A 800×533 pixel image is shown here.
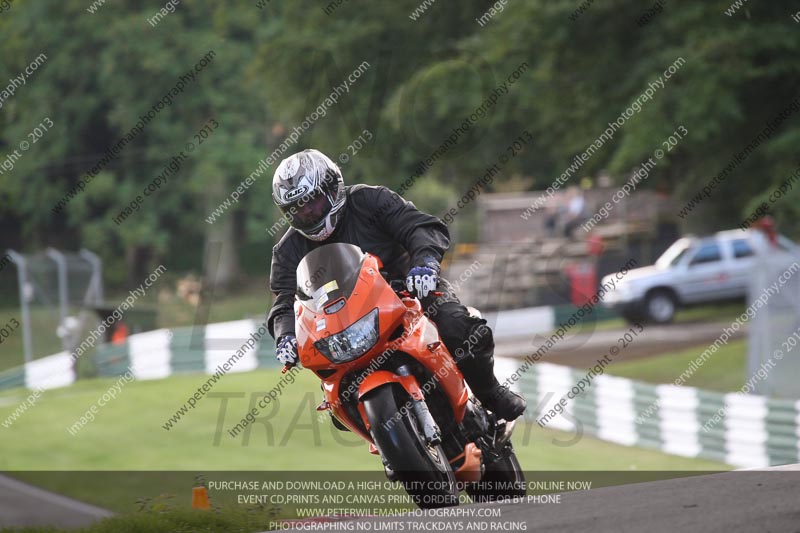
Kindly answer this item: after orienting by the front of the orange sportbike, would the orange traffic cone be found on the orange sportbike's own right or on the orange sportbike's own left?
on the orange sportbike's own right

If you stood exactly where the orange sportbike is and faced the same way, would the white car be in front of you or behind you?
behind

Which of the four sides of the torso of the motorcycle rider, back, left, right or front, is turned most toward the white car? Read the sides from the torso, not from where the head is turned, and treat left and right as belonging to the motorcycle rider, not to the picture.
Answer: back

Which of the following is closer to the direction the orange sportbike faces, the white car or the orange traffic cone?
the orange traffic cone

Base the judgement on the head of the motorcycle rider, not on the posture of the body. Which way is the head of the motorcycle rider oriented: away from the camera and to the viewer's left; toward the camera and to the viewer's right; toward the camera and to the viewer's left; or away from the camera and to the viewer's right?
toward the camera and to the viewer's left

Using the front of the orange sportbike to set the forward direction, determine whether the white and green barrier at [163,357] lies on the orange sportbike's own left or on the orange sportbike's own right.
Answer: on the orange sportbike's own right

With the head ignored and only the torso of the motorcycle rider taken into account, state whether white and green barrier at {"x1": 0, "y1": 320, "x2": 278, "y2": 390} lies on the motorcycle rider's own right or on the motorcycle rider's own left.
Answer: on the motorcycle rider's own right

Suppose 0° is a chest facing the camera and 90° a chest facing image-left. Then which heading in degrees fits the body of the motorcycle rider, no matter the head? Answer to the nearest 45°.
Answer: approximately 45°

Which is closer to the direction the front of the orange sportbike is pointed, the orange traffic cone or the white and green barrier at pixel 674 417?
the orange traffic cone

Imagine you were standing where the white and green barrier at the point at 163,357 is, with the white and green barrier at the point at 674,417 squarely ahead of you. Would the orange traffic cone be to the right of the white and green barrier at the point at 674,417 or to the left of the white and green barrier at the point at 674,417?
right

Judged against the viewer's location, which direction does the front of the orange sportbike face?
facing the viewer and to the left of the viewer
